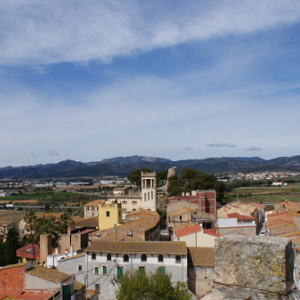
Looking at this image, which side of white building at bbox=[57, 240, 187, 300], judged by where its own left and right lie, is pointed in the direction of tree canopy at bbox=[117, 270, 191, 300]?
front

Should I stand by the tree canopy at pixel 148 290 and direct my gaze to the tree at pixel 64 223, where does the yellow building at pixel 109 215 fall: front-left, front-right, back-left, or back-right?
front-right

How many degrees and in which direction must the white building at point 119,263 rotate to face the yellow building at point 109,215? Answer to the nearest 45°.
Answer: approximately 180°

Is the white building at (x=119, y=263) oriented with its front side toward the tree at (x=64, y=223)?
no

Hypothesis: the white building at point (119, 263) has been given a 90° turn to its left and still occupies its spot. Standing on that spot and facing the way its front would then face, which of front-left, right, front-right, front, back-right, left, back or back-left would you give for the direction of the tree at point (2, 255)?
back-left

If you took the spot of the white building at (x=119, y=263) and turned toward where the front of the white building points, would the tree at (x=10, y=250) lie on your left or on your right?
on your right

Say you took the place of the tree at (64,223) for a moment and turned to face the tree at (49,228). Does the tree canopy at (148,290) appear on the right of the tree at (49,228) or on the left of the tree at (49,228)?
left

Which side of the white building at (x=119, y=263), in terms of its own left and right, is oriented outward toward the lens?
front

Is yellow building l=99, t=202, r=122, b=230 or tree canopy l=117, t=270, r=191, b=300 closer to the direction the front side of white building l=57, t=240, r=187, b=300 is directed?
the tree canopy

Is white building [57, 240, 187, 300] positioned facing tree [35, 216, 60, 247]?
no
